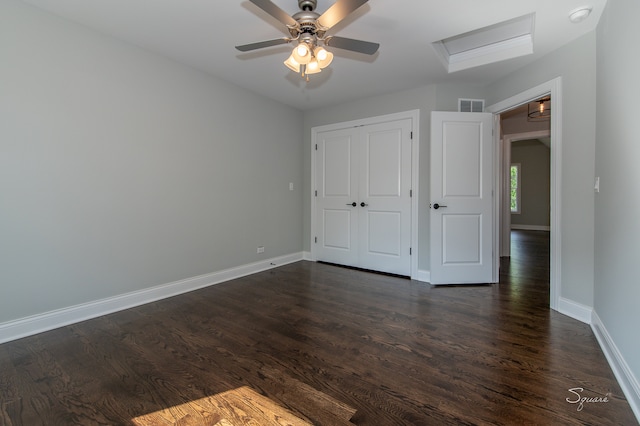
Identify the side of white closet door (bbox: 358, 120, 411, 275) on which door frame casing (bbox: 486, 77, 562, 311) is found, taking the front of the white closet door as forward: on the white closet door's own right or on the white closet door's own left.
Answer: on the white closet door's own left

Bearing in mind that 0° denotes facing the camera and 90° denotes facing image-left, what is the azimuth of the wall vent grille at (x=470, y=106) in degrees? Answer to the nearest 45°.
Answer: approximately 0°

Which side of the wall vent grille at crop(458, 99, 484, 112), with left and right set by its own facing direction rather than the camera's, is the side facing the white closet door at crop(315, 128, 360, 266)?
right

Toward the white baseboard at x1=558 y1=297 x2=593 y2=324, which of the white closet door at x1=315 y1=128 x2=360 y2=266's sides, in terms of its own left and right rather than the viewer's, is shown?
left

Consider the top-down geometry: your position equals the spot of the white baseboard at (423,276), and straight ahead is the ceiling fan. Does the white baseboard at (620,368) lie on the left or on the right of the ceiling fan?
left

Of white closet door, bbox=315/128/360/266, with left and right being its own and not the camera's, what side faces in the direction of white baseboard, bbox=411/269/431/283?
left

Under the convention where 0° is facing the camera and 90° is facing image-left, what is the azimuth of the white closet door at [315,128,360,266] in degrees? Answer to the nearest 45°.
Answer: approximately 45°

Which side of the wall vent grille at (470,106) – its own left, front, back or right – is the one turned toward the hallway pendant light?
left
